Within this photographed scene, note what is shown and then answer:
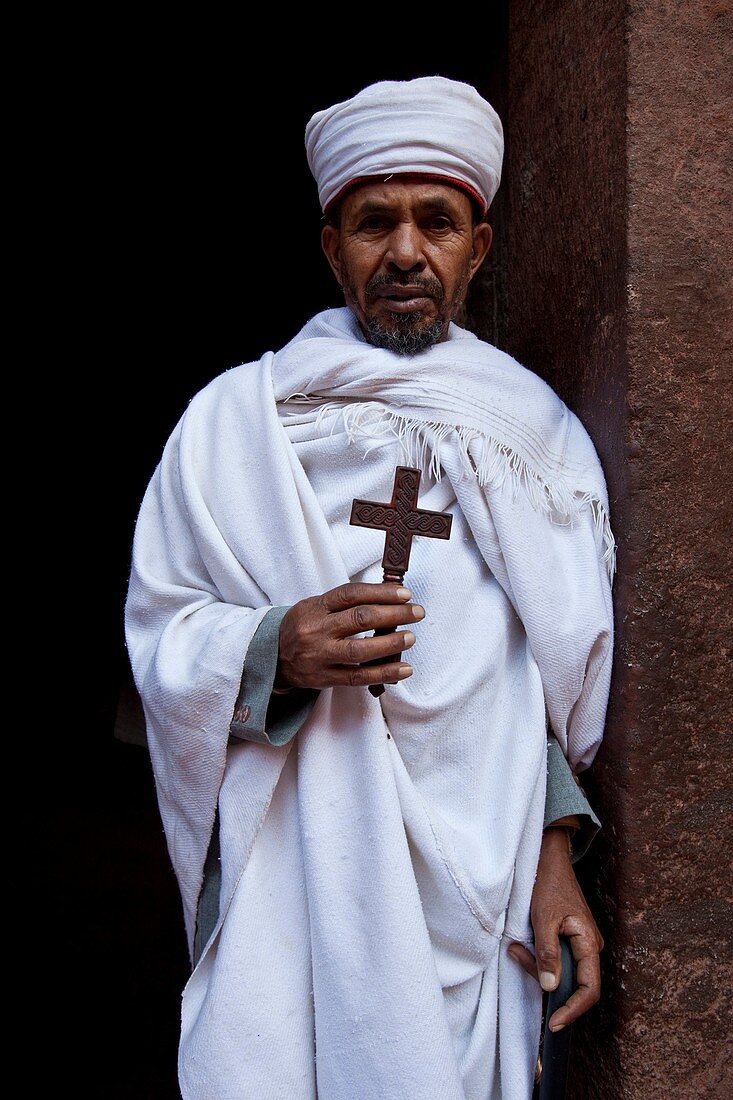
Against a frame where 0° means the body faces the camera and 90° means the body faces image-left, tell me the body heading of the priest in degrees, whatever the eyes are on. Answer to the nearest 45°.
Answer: approximately 0°
